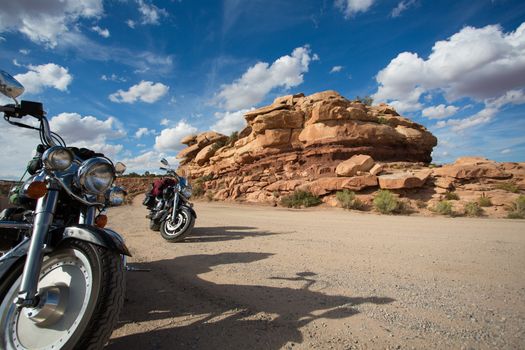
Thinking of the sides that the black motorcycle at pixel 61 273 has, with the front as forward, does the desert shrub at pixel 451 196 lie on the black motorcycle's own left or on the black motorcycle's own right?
on the black motorcycle's own left

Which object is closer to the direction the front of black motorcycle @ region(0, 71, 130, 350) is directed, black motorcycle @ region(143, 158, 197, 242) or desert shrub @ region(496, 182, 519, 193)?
the desert shrub

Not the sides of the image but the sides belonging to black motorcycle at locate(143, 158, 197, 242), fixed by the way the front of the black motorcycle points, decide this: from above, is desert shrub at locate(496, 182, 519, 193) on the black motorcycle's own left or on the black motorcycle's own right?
on the black motorcycle's own left

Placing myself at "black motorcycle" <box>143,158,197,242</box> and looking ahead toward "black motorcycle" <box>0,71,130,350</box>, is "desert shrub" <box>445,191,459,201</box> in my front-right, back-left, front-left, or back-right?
back-left

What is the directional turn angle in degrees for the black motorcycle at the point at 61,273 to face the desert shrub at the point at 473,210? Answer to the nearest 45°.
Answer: approximately 45° to its left

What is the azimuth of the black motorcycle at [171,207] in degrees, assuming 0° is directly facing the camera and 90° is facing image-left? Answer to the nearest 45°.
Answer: approximately 315°

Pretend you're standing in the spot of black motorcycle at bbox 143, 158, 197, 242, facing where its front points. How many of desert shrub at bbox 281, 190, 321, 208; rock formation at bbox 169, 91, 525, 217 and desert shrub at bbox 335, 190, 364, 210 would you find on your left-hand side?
3

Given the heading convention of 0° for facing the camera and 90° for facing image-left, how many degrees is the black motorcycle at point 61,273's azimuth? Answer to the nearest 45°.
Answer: approximately 315°

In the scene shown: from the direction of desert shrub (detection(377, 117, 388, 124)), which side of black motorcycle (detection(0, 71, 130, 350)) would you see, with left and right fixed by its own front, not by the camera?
left

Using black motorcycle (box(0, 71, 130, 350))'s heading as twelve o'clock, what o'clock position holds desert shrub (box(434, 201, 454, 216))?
The desert shrub is roughly at 10 o'clock from the black motorcycle.

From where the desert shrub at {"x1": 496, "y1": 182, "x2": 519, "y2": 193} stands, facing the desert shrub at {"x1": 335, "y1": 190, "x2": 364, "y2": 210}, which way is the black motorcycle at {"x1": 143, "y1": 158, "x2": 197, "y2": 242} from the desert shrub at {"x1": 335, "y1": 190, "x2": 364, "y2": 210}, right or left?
left

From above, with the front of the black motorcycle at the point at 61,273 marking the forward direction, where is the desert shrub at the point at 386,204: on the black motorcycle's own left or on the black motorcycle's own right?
on the black motorcycle's own left

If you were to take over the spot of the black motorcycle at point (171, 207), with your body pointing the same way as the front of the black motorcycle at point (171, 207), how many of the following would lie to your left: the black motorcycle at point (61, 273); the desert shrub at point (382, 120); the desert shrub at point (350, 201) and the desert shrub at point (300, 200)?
3

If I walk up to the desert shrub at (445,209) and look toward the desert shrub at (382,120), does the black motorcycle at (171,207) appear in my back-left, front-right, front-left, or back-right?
back-left

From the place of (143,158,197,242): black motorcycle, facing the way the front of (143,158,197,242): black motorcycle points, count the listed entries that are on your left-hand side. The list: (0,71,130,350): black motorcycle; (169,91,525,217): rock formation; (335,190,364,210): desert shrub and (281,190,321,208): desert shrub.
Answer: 3
